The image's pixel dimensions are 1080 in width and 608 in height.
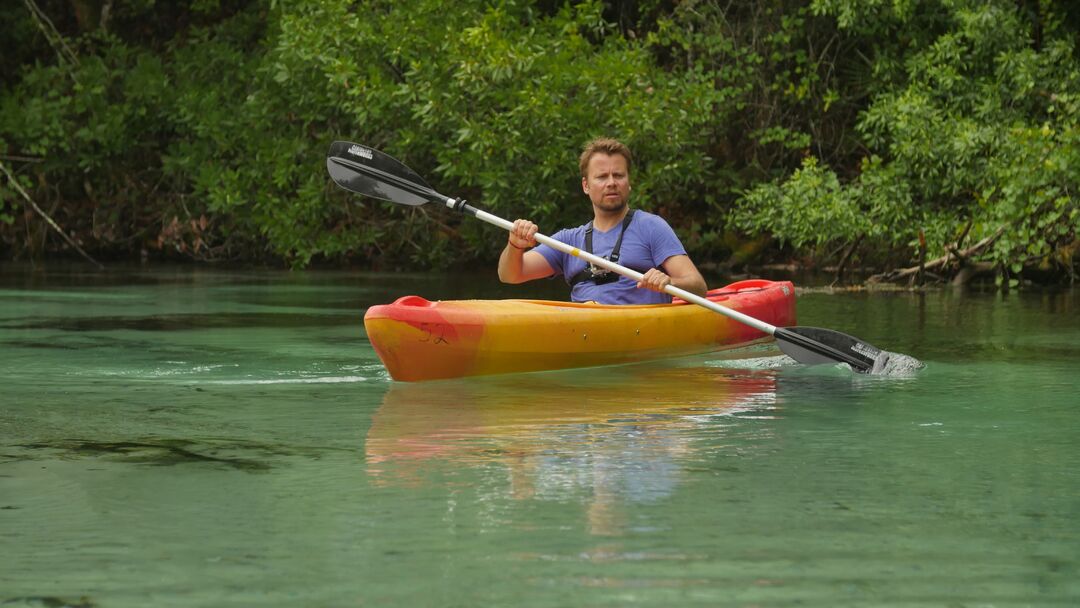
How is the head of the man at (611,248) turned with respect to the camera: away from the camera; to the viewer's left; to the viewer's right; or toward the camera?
toward the camera

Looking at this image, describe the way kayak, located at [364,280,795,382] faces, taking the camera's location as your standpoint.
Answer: facing the viewer and to the left of the viewer

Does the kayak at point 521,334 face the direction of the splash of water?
no
